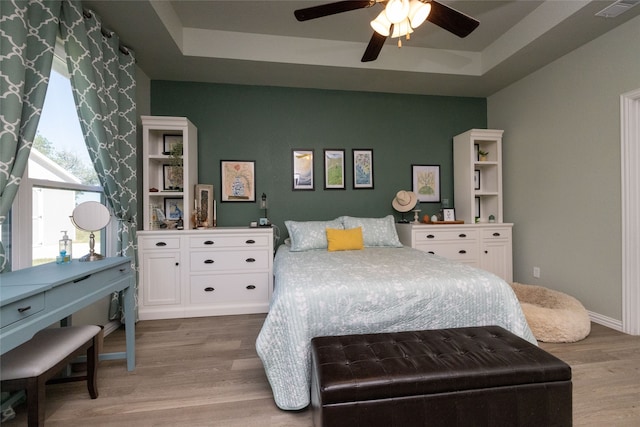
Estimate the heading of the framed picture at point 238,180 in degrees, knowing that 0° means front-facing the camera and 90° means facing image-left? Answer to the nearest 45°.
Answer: approximately 0°

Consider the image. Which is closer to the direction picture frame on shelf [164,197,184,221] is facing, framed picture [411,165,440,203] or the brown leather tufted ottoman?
the brown leather tufted ottoman

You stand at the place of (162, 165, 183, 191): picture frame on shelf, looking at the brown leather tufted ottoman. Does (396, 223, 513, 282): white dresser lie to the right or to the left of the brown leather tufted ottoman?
left

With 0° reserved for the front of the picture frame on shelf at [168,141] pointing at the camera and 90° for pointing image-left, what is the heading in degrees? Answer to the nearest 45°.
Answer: approximately 0°

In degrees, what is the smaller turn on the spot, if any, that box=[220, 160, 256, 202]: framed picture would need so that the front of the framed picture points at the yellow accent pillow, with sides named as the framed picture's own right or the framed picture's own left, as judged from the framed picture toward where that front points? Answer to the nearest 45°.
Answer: approximately 45° to the framed picture's own left

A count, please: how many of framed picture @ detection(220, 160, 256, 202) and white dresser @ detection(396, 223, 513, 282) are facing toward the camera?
2
